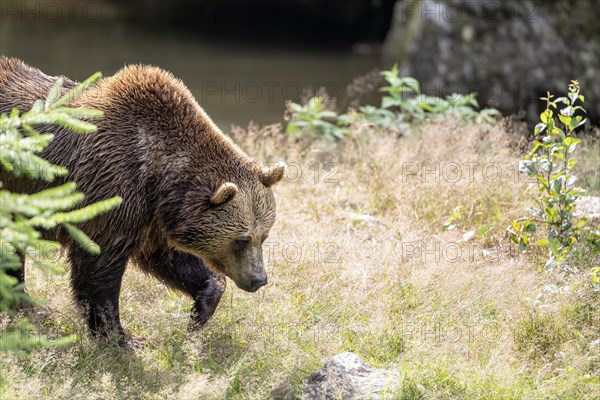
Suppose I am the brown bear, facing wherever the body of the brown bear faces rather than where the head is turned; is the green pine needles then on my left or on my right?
on my right

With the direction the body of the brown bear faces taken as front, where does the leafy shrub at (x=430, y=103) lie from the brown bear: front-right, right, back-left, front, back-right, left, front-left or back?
left

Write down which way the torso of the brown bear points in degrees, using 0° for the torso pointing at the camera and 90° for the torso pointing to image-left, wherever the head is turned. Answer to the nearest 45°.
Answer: approximately 315°

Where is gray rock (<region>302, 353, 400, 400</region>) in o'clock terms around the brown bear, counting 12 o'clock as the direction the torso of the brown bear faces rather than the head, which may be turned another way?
The gray rock is roughly at 12 o'clock from the brown bear.

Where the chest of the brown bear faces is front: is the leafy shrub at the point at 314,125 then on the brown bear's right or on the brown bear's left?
on the brown bear's left

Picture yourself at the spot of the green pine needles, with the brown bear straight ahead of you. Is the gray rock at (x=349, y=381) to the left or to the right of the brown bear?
right

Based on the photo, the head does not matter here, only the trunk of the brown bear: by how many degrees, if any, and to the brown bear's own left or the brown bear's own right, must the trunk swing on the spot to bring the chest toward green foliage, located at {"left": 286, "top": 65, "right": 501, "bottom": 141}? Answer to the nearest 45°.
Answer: approximately 90° to the brown bear's own left

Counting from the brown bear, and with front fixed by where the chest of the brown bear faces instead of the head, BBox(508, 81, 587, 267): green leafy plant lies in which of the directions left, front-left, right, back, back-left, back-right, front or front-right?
front-left
